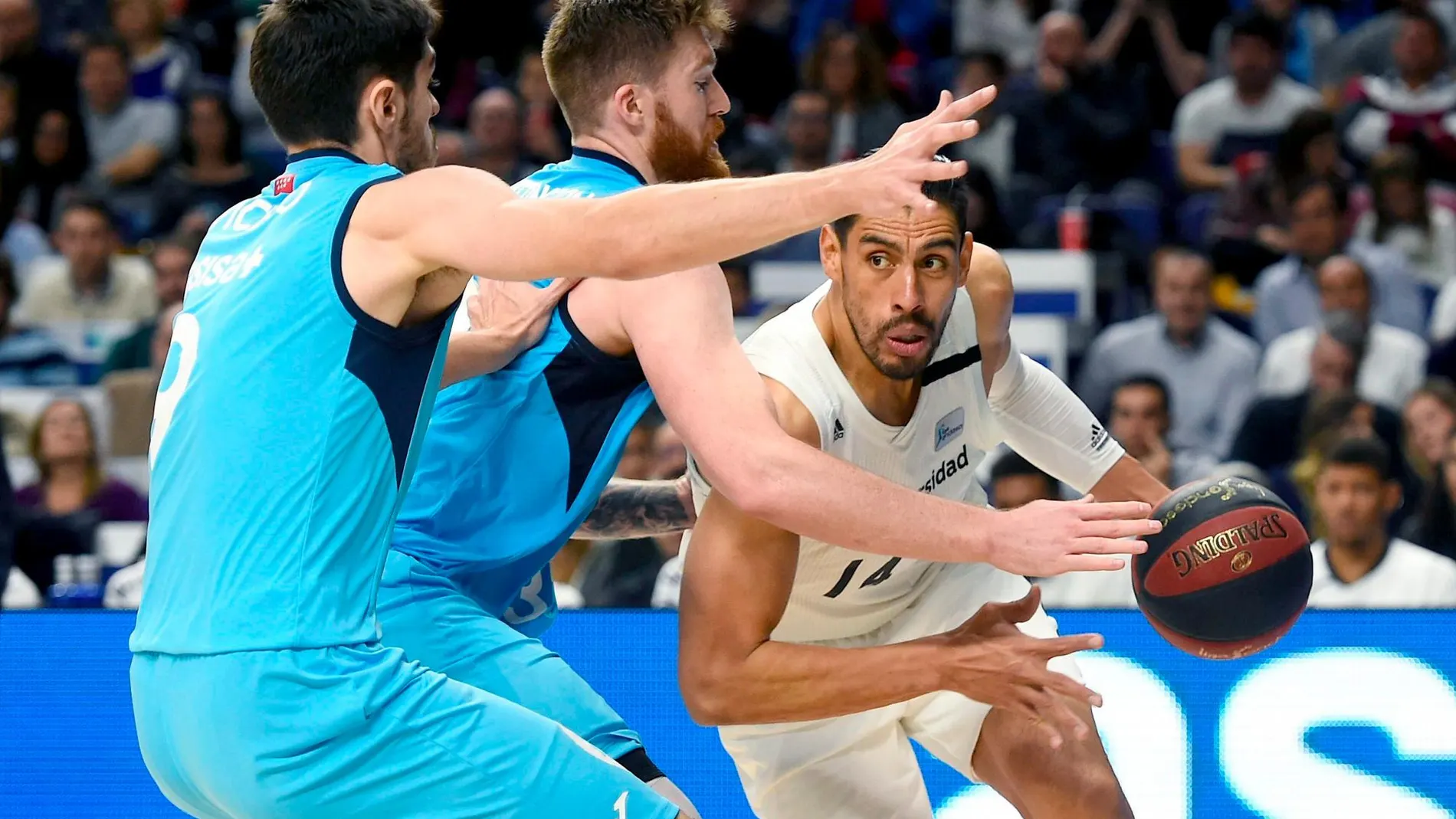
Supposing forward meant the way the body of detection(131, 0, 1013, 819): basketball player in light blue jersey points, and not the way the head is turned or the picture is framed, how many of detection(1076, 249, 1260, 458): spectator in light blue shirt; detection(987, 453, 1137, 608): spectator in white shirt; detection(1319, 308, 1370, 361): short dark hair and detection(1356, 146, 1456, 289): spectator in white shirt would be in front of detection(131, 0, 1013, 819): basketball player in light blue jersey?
4

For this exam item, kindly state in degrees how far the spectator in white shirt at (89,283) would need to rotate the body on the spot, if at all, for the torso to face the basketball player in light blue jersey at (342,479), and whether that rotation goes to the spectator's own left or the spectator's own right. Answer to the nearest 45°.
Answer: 0° — they already face them

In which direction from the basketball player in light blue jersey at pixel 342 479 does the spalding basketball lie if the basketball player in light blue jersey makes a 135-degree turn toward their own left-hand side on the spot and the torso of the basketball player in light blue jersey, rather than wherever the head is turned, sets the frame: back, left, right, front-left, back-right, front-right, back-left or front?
back

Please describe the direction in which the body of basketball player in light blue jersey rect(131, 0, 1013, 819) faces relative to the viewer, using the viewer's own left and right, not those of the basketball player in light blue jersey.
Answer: facing away from the viewer and to the right of the viewer

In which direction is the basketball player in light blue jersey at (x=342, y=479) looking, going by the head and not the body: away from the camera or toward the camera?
away from the camera

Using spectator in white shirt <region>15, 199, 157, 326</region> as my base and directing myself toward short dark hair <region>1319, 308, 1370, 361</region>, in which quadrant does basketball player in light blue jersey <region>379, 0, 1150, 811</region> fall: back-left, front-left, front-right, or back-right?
front-right

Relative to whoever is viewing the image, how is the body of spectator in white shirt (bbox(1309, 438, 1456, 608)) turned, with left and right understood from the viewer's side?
facing the viewer and to the left of the viewer

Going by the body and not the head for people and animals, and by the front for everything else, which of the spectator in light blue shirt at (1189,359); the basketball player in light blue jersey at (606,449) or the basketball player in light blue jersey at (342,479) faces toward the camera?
the spectator in light blue shirt

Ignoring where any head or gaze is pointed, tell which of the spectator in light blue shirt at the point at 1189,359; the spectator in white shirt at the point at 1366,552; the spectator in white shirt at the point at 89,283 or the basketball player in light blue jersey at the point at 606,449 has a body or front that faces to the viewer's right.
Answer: the basketball player in light blue jersey

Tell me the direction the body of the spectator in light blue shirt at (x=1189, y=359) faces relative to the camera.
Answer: toward the camera

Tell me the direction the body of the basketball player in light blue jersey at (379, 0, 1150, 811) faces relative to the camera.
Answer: to the viewer's right

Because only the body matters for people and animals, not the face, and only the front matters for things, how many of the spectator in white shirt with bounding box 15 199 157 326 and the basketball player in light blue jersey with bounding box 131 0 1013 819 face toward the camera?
1

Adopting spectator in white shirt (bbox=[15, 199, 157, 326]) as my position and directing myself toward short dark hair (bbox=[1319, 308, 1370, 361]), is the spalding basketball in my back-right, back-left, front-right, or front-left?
front-right

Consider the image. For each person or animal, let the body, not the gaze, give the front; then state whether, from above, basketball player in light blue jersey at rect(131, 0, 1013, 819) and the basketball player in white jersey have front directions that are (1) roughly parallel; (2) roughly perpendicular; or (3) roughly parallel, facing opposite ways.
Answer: roughly perpendicular

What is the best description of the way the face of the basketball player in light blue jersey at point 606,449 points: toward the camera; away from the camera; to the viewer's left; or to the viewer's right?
to the viewer's right

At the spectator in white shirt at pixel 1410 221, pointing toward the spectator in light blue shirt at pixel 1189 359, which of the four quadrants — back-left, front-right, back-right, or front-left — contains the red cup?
front-right

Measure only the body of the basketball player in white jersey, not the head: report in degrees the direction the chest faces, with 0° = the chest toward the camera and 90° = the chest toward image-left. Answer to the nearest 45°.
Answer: approximately 315°
